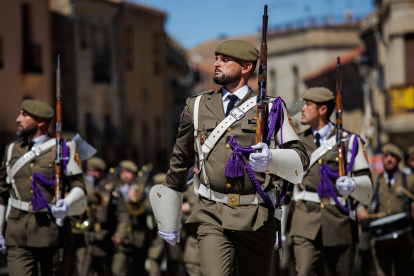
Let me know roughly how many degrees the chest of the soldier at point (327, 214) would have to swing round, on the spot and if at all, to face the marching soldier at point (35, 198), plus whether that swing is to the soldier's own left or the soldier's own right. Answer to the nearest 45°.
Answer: approximately 45° to the soldier's own right

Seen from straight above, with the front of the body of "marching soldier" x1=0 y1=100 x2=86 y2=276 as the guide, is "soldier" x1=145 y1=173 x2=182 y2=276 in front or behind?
behind

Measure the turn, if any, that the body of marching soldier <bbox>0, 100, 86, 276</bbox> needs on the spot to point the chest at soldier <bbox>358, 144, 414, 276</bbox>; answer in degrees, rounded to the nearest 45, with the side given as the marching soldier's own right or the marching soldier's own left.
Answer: approximately 135° to the marching soldier's own left

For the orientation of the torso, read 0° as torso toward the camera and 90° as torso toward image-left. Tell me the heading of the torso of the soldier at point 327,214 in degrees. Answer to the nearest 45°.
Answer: approximately 45°

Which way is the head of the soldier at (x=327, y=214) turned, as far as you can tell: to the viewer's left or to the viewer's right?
to the viewer's left
